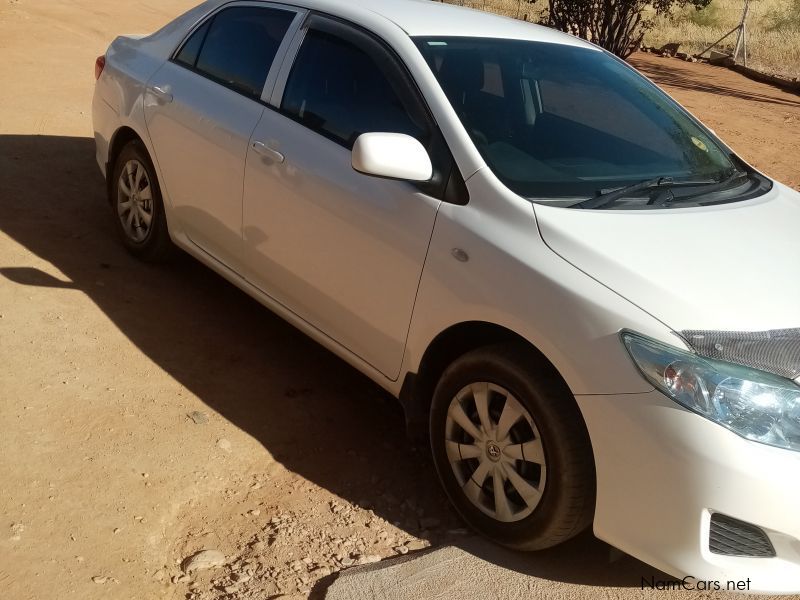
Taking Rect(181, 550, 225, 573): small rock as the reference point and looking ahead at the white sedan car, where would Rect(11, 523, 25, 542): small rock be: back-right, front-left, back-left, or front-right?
back-left

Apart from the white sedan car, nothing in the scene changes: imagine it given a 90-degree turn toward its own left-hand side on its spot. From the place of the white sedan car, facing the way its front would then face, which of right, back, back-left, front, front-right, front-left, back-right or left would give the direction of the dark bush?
front-left

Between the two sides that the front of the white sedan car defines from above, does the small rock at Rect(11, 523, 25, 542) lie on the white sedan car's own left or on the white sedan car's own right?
on the white sedan car's own right

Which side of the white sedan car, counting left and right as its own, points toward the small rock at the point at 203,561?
right

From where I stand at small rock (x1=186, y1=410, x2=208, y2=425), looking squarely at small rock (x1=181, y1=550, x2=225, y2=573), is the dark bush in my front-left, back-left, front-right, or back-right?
back-left

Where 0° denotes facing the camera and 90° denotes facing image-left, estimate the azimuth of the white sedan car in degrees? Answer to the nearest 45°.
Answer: approximately 315°
